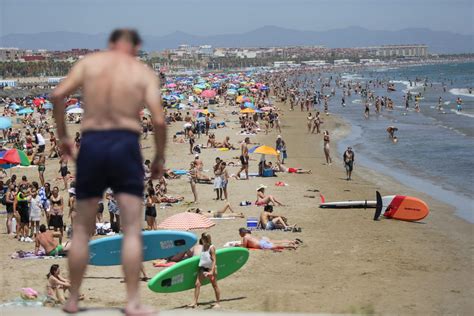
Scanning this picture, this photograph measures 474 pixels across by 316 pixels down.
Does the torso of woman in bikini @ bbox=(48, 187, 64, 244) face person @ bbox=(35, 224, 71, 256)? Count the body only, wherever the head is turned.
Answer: yes

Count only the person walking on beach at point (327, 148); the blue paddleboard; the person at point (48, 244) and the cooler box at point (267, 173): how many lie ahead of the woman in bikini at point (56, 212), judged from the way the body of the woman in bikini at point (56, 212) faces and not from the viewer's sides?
2

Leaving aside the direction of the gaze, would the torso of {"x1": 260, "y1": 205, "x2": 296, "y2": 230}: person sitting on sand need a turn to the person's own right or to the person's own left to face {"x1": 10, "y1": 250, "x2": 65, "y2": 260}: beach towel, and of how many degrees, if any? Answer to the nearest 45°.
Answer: approximately 135° to the person's own right

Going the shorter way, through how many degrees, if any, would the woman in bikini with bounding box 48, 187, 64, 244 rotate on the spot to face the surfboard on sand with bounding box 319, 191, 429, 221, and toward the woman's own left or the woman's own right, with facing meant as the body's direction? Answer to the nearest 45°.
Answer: approximately 90° to the woman's own left

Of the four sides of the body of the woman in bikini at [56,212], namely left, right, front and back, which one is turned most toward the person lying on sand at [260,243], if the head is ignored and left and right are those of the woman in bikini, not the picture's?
left

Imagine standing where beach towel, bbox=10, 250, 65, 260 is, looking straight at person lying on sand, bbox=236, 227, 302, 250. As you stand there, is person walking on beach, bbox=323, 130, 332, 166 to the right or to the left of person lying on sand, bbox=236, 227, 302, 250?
left

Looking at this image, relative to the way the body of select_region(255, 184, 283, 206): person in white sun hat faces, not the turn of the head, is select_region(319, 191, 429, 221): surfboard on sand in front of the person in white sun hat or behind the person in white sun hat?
in front

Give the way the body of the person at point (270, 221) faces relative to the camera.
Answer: to the viewer's right

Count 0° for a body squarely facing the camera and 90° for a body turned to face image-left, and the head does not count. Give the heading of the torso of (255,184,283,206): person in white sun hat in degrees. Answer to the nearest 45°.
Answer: approximately 270°

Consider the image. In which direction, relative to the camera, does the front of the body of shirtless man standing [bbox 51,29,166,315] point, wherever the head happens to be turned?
away from the camera

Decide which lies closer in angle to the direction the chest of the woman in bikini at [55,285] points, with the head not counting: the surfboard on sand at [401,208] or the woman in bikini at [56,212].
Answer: the surfboard on sand

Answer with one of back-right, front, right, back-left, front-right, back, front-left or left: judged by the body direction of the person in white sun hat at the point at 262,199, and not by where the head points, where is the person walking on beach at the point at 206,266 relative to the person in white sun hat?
right

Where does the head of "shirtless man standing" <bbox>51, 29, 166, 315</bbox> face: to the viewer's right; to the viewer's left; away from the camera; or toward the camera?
away from the camera
